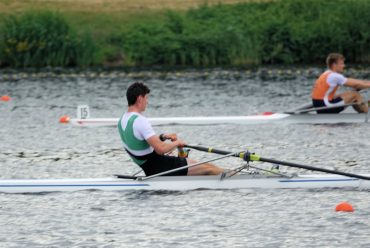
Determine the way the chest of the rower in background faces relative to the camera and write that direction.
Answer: to the viewer's right

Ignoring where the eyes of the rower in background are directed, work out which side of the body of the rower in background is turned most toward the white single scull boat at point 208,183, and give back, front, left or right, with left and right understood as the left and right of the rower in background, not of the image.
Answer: right

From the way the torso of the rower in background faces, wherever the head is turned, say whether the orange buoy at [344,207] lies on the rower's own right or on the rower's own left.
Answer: on the rower's own right

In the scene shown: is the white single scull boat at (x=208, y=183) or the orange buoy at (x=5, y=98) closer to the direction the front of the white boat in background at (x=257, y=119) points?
the orange buoy

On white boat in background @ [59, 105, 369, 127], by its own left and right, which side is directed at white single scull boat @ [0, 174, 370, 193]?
left

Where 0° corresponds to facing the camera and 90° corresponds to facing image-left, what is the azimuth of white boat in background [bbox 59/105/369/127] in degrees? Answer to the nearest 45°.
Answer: approximately 90°
